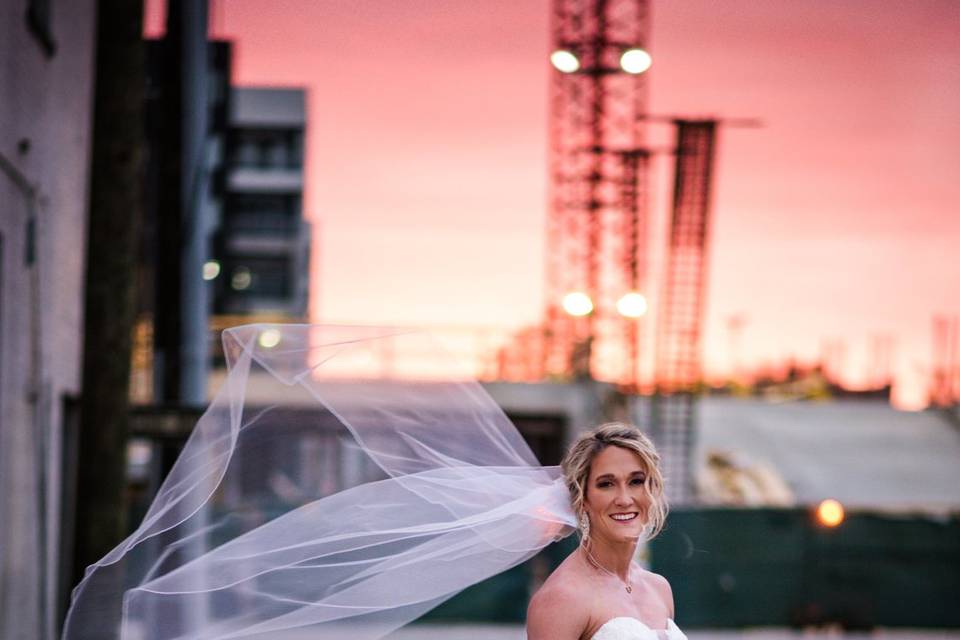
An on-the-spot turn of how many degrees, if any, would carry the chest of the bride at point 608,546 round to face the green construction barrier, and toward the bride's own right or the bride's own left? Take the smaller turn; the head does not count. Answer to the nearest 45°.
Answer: approximately 135° to the bride's own left

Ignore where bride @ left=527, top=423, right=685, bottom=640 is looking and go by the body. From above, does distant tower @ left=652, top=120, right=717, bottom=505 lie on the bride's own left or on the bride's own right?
on the bride's own left

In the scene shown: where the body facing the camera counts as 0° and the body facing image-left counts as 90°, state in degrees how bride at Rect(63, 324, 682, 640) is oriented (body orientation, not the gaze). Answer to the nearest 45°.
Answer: approximately 315°

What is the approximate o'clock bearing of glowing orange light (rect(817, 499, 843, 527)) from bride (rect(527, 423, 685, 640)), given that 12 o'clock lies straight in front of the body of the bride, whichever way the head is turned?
The glowing orange light is roughly at 8 o'clock from the bride.
